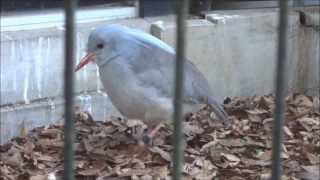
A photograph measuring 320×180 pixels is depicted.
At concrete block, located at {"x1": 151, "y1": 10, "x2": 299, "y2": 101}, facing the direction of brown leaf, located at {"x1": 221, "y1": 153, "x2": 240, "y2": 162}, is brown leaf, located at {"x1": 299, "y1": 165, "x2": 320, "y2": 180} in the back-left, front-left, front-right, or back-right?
front-left

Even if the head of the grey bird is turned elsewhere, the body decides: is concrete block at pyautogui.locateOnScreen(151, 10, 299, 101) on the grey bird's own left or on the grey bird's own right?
on the grey bird's own right

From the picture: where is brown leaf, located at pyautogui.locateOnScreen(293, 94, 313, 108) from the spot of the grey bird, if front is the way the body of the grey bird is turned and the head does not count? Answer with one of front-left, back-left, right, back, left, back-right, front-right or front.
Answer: back-right

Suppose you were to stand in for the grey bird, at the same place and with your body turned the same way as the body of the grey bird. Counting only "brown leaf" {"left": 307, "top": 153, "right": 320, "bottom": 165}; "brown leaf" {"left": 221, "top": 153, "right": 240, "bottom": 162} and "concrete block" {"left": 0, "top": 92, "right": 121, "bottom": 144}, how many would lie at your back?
2

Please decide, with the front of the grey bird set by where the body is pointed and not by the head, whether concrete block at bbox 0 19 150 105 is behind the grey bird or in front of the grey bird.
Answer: in front

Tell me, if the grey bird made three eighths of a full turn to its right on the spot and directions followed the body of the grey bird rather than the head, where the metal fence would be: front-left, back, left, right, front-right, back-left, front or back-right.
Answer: back-right

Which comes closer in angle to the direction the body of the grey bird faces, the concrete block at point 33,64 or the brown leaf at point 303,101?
the concrete block

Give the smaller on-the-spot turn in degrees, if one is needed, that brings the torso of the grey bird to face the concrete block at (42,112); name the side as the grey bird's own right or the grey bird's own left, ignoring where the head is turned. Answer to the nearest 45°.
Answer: approximately 45° to the grey bird's own right

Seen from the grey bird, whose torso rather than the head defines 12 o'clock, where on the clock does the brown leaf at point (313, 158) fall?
The brown leaf is roughly at 6 o'clock from the grey bird.

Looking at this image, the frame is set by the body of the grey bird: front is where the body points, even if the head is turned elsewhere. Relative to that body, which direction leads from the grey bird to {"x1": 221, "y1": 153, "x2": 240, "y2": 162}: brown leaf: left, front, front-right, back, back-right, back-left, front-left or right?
back

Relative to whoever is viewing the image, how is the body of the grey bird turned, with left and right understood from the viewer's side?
facing to the left of the viewer
